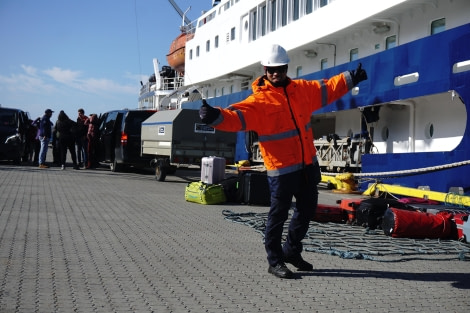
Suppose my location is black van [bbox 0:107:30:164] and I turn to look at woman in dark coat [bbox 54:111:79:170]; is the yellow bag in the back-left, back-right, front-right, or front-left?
front-right

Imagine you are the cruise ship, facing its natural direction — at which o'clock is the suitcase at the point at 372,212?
The suitcase is roughly at 2 o'clock from the cruise ship.

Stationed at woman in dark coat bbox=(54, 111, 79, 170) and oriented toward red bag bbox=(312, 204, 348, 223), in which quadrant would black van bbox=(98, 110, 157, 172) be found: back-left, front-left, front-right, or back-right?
front-left

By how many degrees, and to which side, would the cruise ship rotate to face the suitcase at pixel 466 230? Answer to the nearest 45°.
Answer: approximately 45° to its right

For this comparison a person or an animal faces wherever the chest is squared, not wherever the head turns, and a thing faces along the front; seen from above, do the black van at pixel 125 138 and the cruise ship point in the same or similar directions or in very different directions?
very different directions

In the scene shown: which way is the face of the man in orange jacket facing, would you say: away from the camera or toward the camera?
toward the camera

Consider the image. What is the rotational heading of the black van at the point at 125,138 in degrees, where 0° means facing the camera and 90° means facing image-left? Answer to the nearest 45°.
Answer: approximately 135°

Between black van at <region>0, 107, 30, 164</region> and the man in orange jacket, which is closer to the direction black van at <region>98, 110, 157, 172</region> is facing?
the black van
